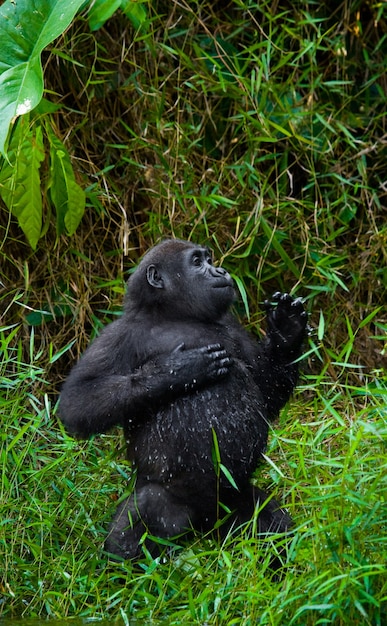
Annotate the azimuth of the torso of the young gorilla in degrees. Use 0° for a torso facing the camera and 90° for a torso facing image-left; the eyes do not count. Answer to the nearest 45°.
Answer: approximately 315°
